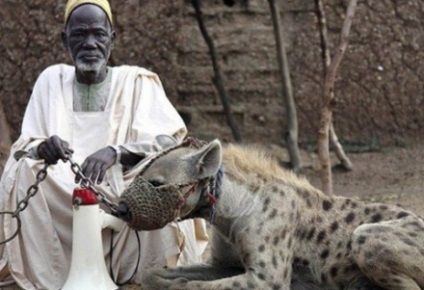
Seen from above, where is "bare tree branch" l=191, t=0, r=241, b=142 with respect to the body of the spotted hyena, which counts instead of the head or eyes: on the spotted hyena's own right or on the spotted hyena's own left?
on the spotted hyena's own right

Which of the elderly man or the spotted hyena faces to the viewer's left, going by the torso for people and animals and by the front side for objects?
the spotted hyena

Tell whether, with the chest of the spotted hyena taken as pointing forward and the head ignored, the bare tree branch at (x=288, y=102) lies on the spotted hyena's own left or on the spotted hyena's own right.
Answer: on the spotted hyena's own right

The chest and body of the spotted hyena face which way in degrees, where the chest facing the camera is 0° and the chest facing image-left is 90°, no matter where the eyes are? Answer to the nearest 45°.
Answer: approximately 90°

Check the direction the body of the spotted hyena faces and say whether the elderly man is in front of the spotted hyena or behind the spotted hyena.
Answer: in front

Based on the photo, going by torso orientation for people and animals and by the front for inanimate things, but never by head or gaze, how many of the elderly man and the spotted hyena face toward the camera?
1

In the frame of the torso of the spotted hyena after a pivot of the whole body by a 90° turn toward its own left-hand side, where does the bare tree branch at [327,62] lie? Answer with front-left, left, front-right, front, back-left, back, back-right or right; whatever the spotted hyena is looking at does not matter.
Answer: back

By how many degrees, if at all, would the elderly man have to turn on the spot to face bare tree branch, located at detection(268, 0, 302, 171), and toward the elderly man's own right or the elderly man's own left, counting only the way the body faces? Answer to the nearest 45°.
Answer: approximately 135° to the elderly man's own left

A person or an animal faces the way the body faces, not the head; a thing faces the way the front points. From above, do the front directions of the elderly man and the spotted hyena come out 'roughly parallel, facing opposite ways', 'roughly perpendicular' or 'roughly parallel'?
roughly perpendicular

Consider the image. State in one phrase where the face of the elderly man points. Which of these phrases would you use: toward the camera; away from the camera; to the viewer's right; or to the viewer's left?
toward the camera

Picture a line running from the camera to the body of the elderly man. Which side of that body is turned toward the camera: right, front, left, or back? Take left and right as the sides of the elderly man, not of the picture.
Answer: front
